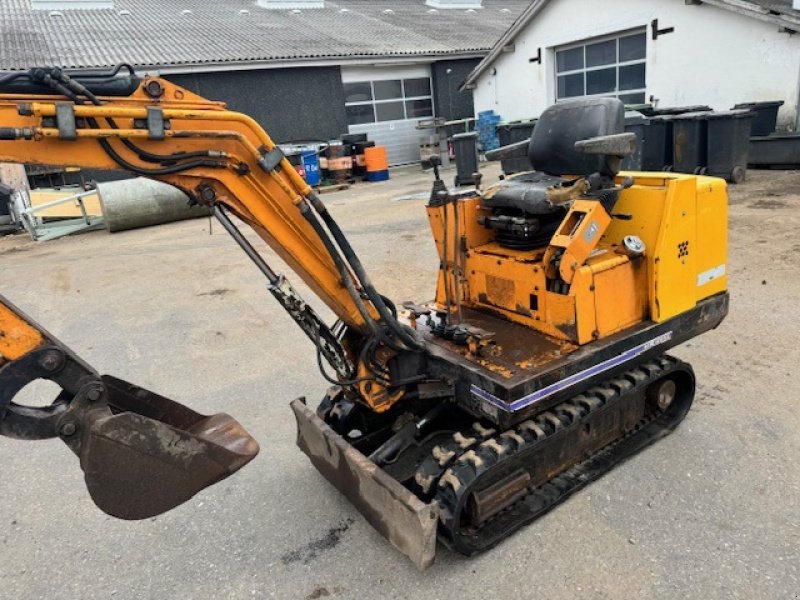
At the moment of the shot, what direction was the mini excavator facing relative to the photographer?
facing the viewer and to the left of the viewer

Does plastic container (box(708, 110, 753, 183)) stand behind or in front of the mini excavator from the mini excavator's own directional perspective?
behind

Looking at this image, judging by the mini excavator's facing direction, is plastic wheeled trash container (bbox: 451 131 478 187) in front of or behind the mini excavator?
behind

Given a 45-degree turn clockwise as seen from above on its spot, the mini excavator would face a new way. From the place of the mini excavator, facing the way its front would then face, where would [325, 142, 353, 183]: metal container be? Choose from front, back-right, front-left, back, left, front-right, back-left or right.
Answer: right

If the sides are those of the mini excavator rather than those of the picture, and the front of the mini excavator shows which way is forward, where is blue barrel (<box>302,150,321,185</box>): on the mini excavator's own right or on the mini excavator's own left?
on the mini excavator's own right

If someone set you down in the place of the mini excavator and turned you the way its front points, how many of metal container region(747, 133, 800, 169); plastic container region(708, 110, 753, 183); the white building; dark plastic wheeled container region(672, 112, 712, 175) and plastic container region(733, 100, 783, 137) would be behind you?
5

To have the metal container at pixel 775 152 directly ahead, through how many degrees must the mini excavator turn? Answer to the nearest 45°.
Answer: approximately 180°

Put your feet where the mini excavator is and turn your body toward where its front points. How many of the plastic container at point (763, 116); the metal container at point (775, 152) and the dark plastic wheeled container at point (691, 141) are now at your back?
3

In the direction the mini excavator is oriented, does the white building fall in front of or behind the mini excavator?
behind

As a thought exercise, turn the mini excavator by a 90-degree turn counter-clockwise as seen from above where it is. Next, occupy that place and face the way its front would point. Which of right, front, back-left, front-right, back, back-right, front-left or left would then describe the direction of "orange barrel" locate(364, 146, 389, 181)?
back-left

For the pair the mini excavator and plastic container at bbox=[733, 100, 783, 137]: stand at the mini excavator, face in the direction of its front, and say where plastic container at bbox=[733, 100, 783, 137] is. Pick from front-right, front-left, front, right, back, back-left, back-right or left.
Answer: back

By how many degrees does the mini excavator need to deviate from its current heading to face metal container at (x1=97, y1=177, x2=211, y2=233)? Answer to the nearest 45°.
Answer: approximately 90° to its right
